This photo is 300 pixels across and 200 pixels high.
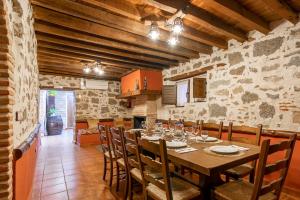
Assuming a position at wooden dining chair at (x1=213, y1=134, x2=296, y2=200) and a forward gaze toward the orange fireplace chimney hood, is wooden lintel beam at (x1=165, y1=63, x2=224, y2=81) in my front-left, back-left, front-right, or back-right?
front-right

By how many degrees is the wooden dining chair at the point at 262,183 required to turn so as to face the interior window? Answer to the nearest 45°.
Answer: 0° — it already faces it

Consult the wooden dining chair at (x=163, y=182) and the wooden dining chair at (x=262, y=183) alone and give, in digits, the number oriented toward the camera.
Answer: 0

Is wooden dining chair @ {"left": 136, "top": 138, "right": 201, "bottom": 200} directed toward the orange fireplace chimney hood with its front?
no

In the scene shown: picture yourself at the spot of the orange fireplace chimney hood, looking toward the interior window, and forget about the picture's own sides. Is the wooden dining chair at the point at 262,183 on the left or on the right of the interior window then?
right

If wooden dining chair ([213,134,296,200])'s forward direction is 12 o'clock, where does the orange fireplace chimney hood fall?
The orange fireplace chimney hood is roughly at 12 o'clock from the wooden dining chair.

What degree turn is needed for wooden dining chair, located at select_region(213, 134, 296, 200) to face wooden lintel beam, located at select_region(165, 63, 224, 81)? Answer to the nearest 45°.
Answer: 0° — it already faces it

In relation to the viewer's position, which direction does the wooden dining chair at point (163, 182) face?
facing away from the viewer and to the right of the viewer

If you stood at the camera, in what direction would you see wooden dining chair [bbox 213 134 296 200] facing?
facing away from the viewer and to the left of the viewer
